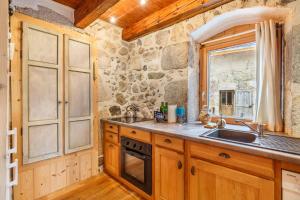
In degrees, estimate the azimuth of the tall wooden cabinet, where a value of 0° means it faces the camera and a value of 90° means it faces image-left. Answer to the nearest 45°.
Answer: approximately 315°

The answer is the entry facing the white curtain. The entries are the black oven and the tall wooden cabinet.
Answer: the tall wooden cabinet

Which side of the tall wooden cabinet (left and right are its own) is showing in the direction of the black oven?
front

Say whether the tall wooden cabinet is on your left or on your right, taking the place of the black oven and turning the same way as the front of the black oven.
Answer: on your right

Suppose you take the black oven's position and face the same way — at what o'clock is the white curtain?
The white curtain is roughly at 8 o'clock from the black oven.

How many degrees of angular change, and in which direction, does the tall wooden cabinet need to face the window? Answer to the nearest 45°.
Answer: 0° — it already faces it

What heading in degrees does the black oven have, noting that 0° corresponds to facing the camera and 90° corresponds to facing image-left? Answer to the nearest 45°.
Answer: approximately 45°

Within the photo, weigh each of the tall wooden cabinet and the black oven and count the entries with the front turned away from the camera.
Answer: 0

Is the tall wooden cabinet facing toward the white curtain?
yes

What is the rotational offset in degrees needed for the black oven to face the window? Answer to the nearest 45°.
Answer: approximately 135° to its left
